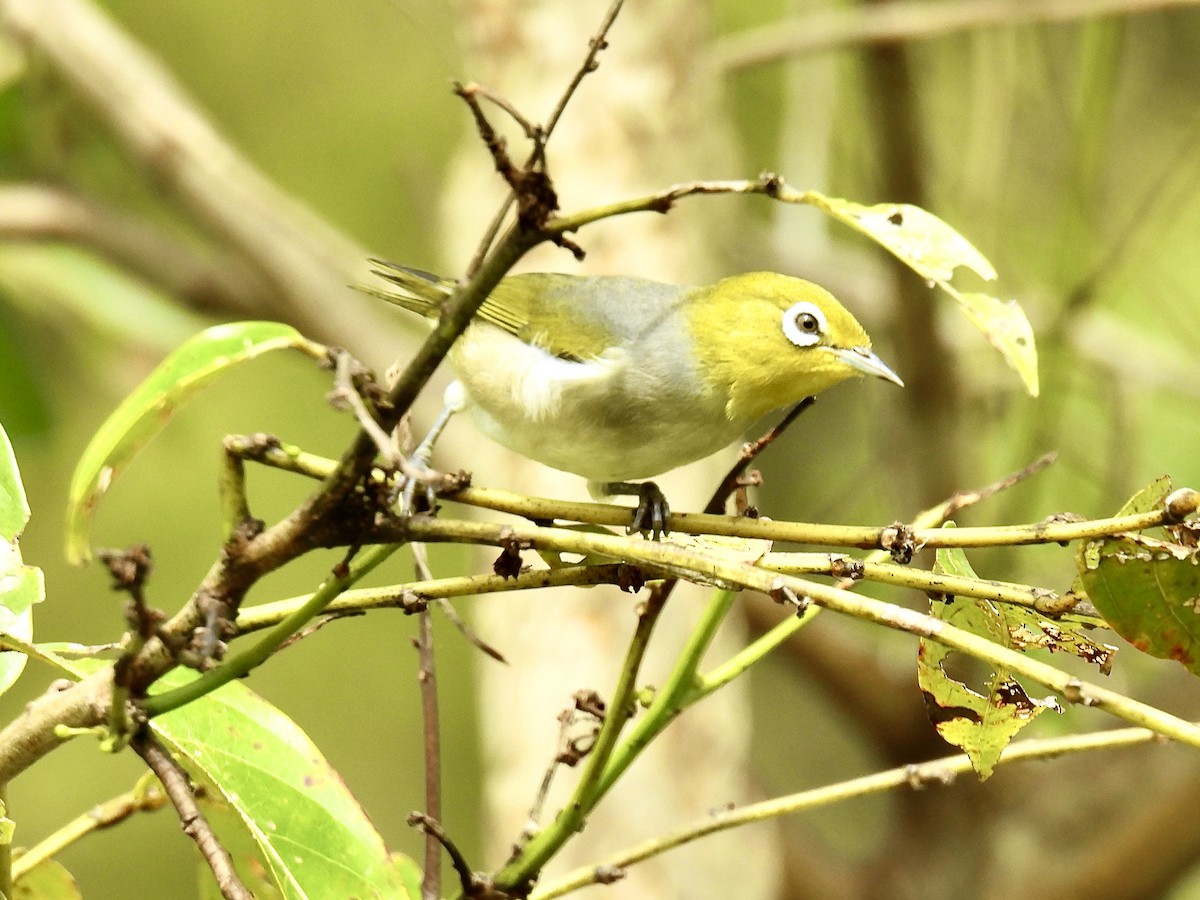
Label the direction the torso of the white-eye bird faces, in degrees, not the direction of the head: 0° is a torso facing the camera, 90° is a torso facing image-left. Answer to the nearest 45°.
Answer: approximately 270°

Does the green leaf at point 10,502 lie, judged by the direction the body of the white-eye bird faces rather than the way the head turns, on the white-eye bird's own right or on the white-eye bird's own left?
on the white-eye bird's own right

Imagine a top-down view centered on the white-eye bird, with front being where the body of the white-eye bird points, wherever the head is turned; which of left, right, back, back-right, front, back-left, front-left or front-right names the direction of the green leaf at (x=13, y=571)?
back-right

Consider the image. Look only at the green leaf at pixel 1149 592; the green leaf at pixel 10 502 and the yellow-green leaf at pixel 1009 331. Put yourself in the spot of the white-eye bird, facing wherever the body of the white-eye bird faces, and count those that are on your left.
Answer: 0

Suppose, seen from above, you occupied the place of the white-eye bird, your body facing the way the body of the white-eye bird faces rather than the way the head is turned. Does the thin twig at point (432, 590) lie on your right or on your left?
on your right
